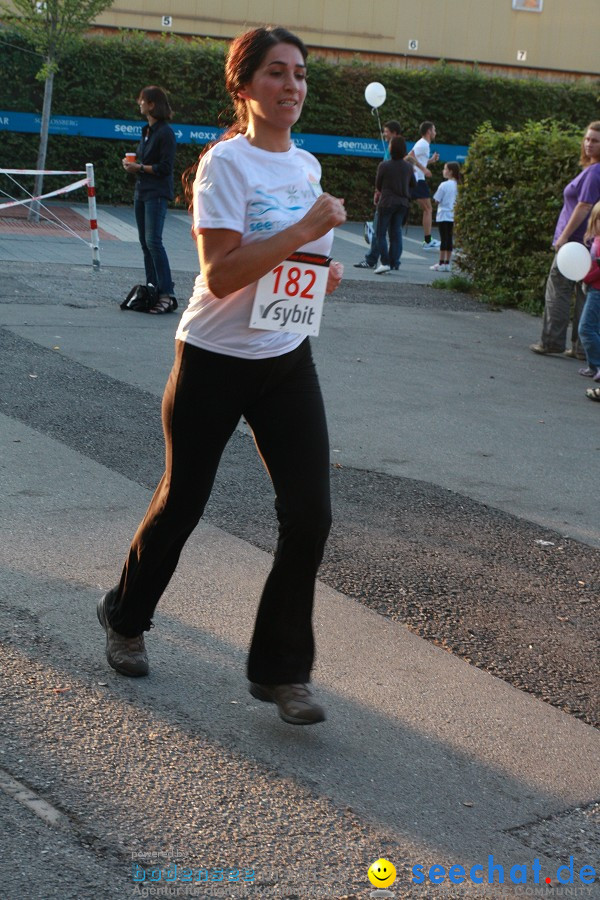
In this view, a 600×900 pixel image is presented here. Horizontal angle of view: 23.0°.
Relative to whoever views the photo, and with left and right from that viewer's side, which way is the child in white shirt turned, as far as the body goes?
facing to the left of the viewer

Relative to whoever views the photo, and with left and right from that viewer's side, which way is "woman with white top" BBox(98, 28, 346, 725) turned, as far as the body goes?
facing the viewer and to the right of the viewer

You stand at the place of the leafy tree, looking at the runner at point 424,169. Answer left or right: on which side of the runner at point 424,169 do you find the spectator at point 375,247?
right
